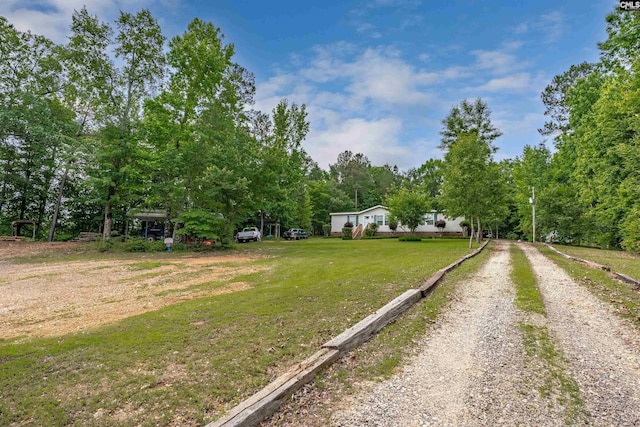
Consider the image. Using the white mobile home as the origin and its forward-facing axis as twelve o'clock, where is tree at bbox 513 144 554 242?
The tree is roughly at 9 o'clock from the white mobile home.

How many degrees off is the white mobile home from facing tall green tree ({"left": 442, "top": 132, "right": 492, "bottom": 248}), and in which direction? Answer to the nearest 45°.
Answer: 0° — it already faces it

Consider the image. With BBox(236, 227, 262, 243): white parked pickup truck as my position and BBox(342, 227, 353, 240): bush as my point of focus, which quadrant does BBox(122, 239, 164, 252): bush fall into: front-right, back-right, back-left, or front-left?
back-right

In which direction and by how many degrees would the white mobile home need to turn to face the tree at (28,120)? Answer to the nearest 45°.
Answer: approximately 45° to its right

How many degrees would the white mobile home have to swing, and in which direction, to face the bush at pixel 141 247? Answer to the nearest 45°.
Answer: approximately 45° to its right

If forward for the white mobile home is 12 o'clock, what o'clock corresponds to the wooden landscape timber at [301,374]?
The wooden landscape timber is roughly at 12 o'clock from the white mobile home.

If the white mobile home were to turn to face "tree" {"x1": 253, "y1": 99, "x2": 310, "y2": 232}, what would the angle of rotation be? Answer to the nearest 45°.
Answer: approximately 45° to its right

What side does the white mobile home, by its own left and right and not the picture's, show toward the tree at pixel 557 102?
left

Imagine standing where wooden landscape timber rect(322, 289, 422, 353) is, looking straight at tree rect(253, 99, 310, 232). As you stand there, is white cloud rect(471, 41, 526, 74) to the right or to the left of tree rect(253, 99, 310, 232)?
right

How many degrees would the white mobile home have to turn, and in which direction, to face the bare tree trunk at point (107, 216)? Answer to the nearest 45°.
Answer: approximately 45° to its right

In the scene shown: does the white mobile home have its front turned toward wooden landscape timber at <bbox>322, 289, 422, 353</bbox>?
yes

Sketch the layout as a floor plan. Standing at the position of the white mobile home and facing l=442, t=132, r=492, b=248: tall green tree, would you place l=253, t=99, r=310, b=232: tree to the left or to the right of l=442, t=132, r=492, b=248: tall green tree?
right
